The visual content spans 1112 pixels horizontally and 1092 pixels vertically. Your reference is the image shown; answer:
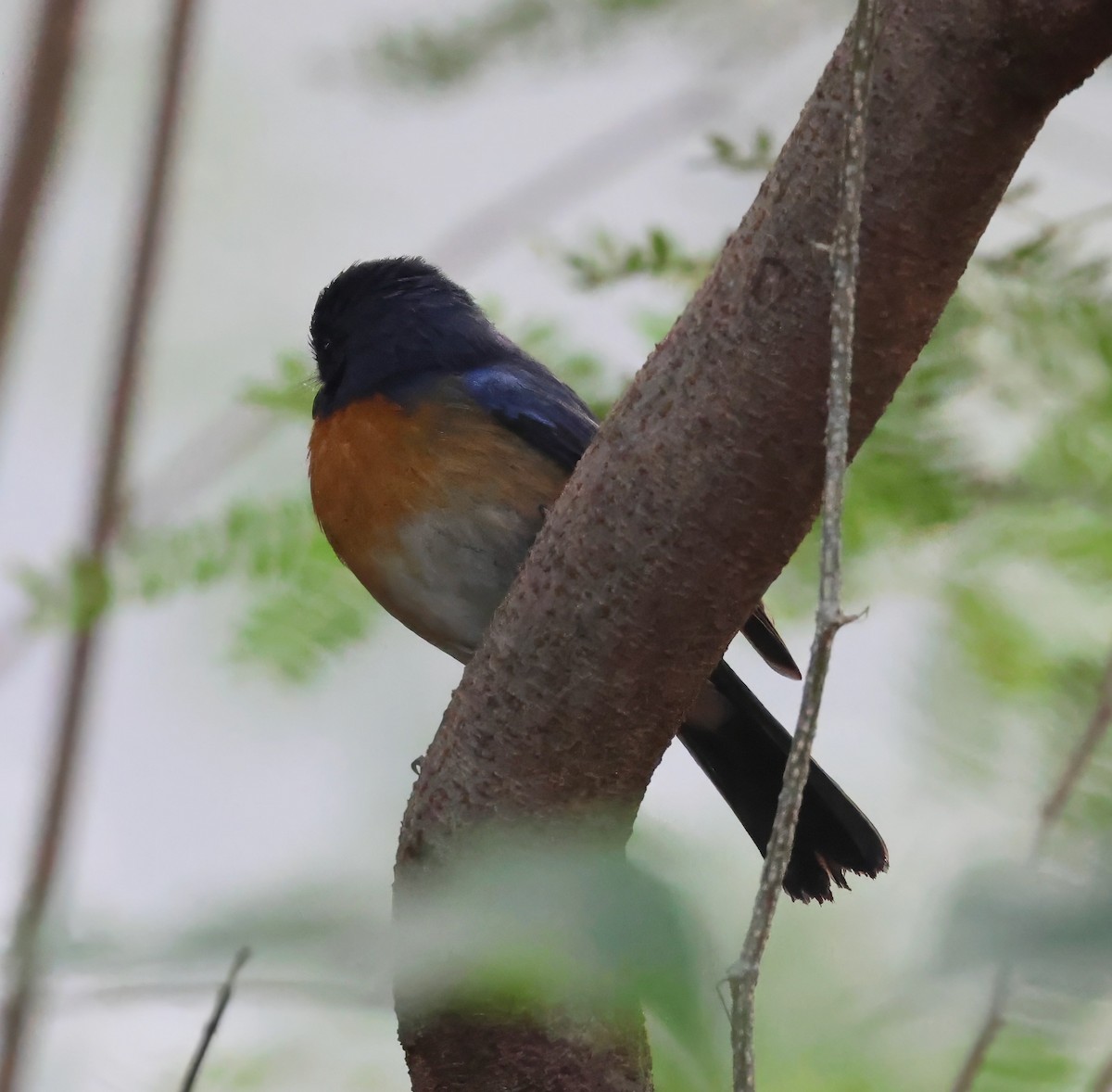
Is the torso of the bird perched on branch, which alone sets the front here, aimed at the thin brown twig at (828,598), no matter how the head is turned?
no

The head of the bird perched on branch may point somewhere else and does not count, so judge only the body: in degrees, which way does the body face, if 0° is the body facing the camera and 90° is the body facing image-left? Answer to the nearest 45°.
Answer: approximately 90°
